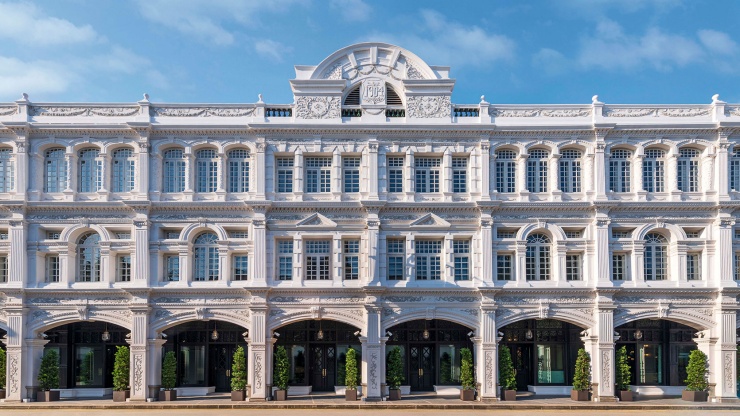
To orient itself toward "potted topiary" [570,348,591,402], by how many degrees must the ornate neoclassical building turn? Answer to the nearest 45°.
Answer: approximately 90° to its left

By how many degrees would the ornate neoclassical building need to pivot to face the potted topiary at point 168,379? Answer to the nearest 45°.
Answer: approximately 90° to its right

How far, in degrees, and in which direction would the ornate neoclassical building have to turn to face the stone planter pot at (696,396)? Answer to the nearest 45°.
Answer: approximately 90° to its left

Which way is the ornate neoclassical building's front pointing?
toward the camera

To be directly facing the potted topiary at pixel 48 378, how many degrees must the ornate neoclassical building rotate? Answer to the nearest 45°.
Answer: approximately 90° to its right

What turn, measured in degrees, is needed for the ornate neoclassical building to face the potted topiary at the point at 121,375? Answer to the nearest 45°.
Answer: approximately 90° to its right

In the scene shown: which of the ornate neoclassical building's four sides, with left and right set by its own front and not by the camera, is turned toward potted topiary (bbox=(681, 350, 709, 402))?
left

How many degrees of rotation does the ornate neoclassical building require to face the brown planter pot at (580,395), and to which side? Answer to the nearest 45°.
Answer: approximately 90° to its left
